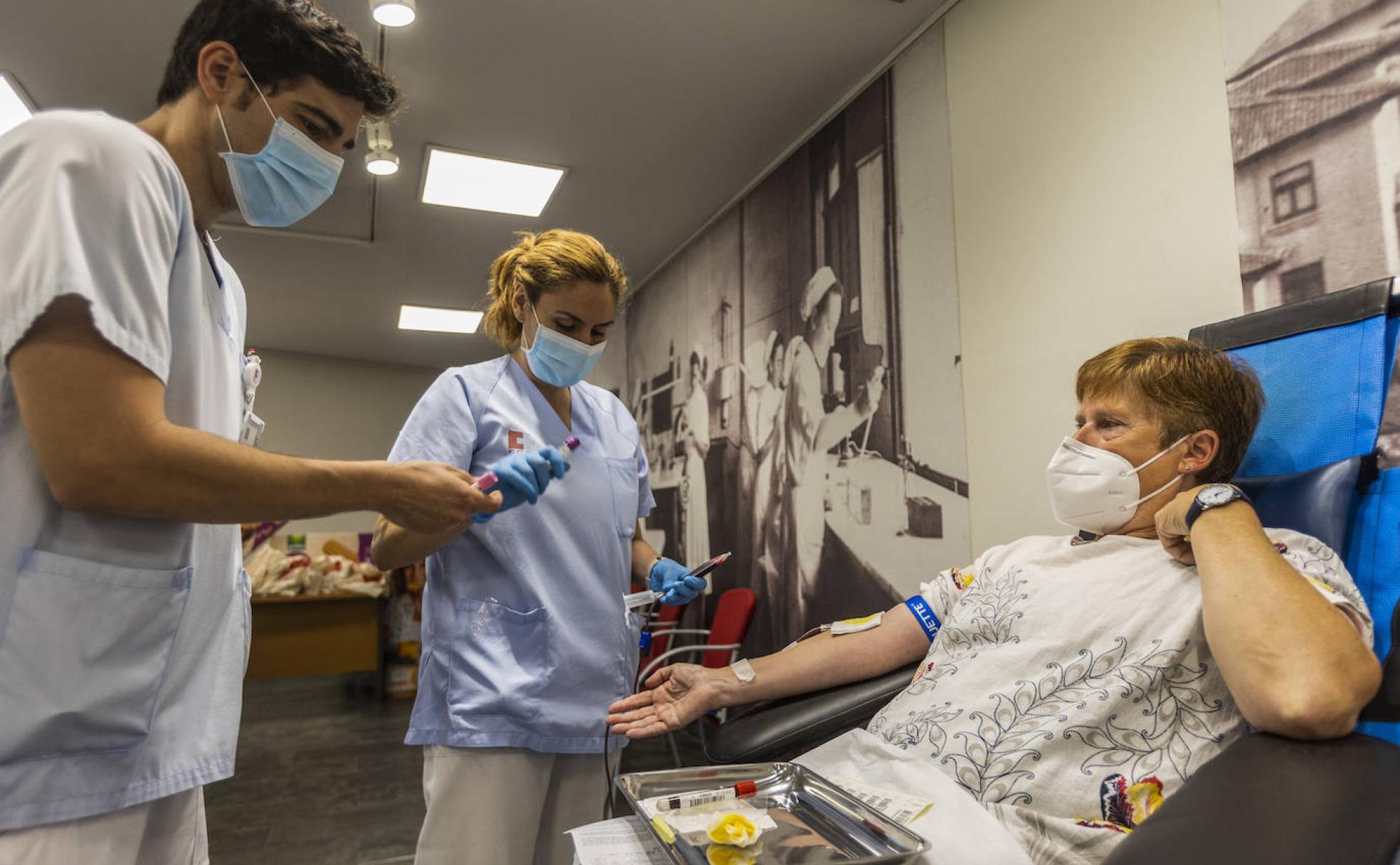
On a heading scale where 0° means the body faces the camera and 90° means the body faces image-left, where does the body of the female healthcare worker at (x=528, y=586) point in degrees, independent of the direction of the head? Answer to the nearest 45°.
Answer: approximately 315°

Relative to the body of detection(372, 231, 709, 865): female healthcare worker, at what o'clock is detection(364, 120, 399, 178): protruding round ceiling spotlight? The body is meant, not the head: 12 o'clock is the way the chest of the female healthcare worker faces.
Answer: The protruding round ceiling spotlight is roughly at 7 o'clock from the female healthcare worker.

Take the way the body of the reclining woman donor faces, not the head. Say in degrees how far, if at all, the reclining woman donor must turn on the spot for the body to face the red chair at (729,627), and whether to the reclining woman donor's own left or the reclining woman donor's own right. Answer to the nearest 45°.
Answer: approximately 90° to the reclining woman donor's own right

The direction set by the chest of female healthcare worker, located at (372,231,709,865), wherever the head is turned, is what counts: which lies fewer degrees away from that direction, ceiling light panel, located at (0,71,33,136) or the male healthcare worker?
the male healthcare worker

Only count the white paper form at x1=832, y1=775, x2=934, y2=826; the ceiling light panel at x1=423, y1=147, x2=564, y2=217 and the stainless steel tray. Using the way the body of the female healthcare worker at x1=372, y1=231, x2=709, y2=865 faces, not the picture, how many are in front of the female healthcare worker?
2

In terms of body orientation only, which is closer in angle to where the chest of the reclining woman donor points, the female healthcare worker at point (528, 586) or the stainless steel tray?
the stainless steel tray

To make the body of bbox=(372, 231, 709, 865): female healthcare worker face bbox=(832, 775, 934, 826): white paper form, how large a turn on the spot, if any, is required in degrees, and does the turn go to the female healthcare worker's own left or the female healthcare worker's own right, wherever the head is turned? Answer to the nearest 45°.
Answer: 0° — they already face it

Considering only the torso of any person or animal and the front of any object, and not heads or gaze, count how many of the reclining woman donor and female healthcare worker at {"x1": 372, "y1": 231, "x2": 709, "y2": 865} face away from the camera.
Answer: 0

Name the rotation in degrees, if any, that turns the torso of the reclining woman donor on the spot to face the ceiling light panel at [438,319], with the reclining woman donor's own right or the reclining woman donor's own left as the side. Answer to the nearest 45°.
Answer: approximately 90° to the reclining woman donor's own right

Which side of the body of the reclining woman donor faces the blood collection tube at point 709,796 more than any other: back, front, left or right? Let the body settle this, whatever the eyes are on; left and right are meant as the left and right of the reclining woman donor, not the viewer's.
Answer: front

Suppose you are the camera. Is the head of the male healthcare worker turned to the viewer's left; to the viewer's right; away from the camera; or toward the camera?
to the viewer's right

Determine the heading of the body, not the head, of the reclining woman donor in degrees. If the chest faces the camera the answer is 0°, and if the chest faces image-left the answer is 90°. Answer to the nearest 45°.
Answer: approximately 45°
